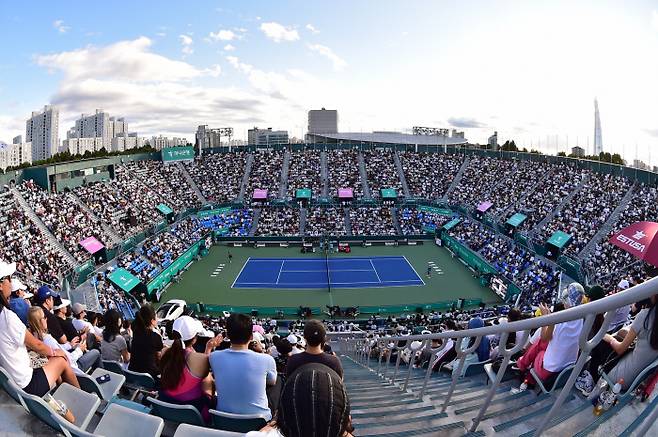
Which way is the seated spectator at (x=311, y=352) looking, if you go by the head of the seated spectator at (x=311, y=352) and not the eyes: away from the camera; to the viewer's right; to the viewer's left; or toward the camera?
away from the camera

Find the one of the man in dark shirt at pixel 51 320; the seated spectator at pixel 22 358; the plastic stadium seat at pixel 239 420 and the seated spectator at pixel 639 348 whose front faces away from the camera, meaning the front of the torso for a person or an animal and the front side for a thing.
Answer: the plastic stadium seat

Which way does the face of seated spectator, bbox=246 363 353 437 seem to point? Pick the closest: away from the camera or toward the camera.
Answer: away from the camera

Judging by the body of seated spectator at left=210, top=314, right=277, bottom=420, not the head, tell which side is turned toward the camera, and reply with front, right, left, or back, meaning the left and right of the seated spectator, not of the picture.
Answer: back

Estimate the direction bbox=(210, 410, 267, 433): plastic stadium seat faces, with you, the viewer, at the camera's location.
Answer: facing away from the viewer

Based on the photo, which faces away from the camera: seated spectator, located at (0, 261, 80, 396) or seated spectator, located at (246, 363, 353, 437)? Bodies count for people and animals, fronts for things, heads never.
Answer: seated spectator, located at (246, 363, 353, 437)

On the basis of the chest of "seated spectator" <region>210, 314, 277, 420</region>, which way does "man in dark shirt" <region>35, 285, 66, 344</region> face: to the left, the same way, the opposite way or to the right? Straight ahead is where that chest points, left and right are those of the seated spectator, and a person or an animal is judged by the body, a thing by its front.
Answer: to the right

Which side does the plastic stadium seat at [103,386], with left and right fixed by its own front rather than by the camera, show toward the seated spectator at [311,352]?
right

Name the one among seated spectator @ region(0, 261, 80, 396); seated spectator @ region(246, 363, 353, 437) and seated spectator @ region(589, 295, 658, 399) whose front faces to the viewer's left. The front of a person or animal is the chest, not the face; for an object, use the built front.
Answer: seated spectator @ region(589, 295, 658, 399)

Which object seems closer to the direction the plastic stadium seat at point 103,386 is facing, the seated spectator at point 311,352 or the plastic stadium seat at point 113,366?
the plastic stadium seat

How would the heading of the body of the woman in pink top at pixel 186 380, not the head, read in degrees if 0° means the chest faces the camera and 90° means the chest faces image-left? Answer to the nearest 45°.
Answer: approximately 225°

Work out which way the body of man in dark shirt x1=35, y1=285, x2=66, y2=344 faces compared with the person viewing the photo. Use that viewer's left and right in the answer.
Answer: facing to the right of the viewer

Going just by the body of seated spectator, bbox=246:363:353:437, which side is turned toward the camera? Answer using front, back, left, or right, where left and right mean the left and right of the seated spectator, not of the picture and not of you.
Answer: back

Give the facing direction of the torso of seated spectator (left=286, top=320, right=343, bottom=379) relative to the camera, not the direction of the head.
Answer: away from the camera

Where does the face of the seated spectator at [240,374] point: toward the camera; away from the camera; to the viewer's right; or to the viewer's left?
away from the camera

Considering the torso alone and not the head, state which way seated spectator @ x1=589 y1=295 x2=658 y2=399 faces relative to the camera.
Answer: to the viewer's left
